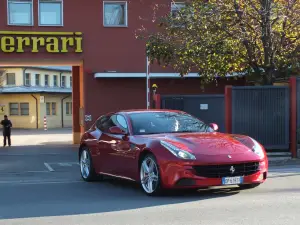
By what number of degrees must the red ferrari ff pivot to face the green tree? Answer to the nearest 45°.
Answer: approximately 135° to its left

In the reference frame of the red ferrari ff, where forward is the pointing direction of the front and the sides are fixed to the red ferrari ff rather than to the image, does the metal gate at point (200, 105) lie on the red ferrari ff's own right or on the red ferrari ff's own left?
on the red ferrari ff's own left

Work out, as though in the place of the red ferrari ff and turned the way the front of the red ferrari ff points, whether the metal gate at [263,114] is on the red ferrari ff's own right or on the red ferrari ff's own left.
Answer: on the red ferrari ff's own left

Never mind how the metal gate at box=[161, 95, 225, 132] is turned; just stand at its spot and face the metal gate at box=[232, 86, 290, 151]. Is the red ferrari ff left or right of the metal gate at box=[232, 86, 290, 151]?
right

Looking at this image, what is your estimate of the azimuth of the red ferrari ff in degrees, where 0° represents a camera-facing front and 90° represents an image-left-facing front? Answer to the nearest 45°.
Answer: approximately 315°
